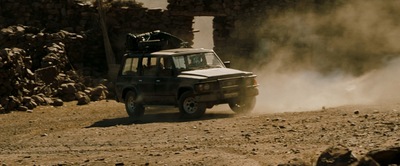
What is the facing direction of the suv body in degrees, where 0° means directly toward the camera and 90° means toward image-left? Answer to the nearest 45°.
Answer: approximately 315°
